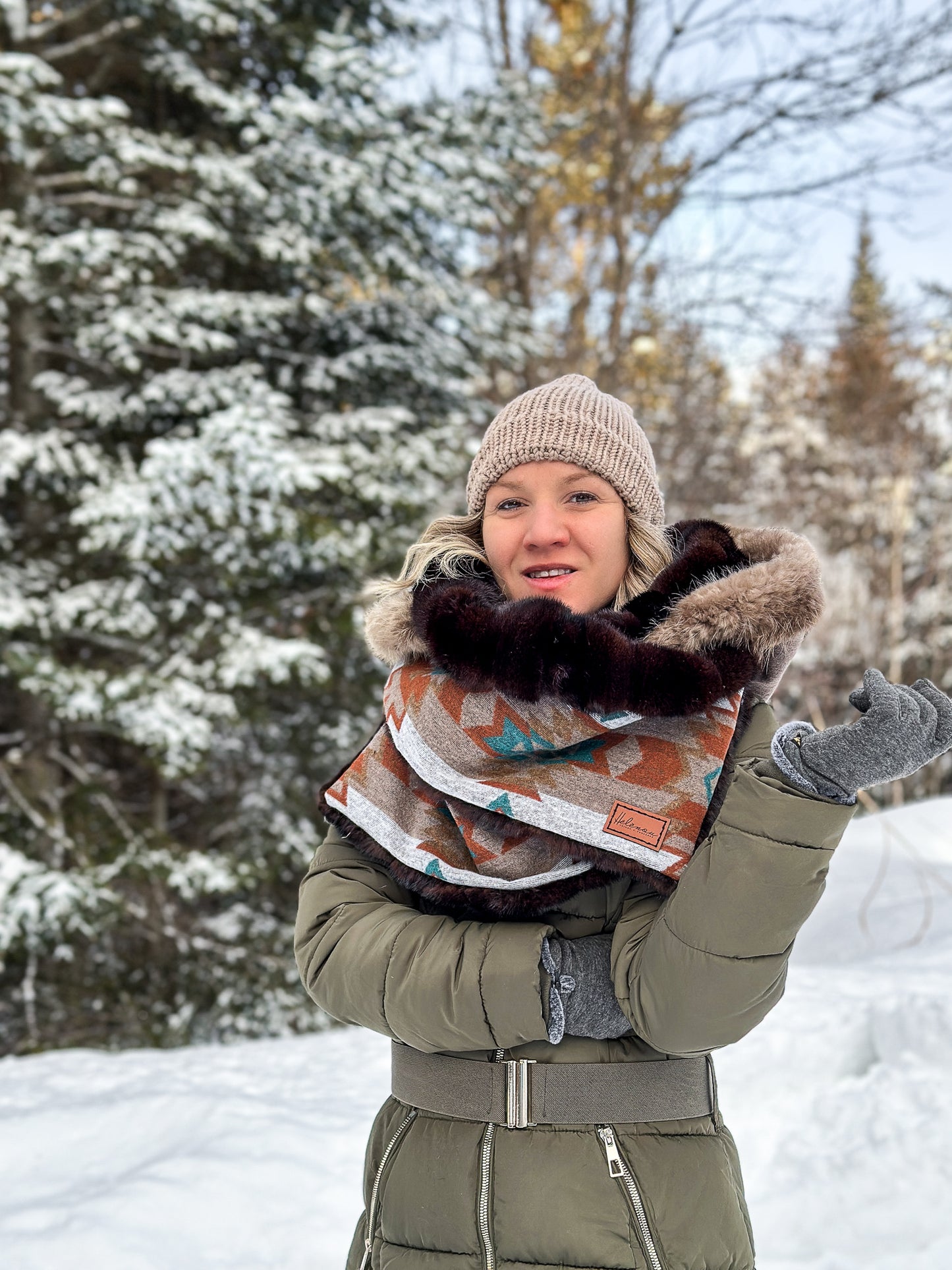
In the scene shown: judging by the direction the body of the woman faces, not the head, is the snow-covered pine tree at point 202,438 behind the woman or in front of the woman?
behind

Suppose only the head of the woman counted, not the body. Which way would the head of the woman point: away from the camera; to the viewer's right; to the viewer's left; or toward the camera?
toward the camera

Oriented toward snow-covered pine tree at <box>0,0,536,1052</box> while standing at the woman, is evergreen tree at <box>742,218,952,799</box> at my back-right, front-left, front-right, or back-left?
front-right

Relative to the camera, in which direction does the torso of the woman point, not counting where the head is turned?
toward the camera

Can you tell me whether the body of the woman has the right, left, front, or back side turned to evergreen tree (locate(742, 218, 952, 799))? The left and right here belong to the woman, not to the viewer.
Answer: back
